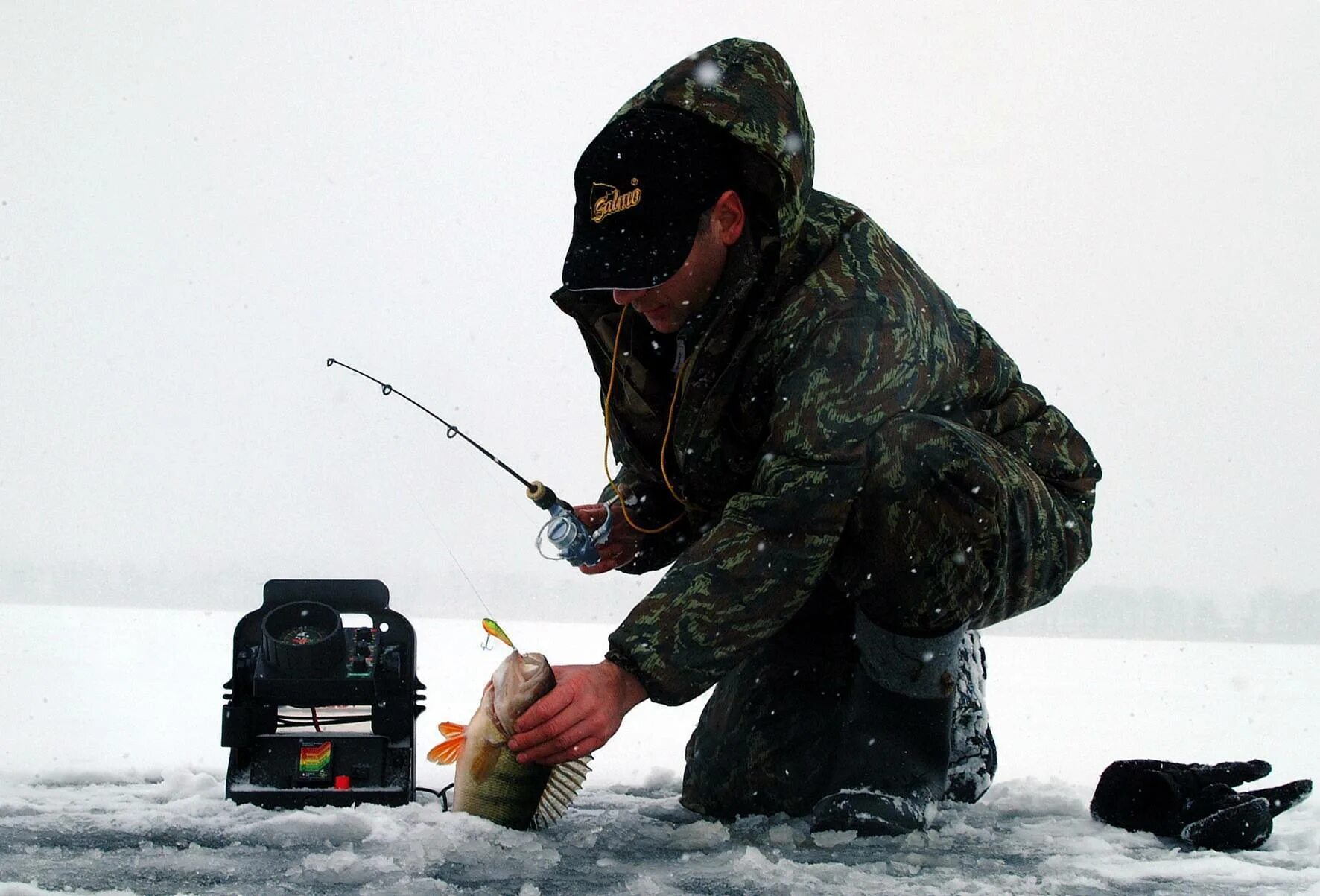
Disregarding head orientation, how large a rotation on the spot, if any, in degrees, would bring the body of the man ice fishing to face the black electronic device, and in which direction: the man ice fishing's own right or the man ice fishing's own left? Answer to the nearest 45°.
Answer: approximately 45° to the man ice fishing's own right

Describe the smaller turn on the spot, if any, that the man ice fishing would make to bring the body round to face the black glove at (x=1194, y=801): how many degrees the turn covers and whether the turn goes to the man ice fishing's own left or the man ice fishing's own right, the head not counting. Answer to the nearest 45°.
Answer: approximately 180°

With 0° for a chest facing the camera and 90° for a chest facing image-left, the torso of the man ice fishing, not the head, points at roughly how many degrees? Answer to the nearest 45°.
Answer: approximately 45°
